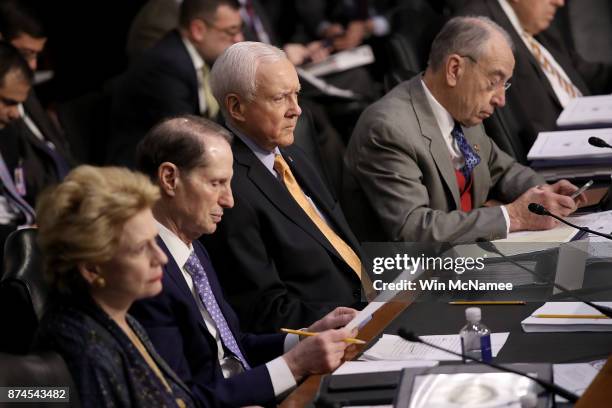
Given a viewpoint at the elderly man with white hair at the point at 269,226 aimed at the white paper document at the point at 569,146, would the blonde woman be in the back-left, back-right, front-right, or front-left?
back-right

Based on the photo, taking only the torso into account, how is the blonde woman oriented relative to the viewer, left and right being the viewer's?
facing to the right of the viewer

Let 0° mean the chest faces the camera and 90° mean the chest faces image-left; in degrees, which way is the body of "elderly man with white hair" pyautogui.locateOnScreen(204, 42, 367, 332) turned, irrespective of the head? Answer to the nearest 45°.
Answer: approximately 315°

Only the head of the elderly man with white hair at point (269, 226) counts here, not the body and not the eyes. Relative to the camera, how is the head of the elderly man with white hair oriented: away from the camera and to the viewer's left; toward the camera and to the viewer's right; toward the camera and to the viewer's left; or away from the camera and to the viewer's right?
toward the camera and to the viewer's right

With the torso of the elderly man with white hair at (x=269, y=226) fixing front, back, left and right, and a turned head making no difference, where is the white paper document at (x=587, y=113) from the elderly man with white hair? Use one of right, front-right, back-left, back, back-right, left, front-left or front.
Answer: left

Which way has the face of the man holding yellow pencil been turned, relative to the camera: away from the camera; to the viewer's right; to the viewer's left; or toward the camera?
to the viewer's right

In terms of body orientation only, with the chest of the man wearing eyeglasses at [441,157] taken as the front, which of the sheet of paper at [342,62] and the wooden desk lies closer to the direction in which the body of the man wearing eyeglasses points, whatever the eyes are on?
the wooden desk

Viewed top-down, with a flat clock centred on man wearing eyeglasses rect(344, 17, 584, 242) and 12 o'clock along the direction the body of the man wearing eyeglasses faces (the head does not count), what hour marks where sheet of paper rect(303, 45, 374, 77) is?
The sheet of paper is roughly at 7 o'clock from the man wearing eyeglasses.

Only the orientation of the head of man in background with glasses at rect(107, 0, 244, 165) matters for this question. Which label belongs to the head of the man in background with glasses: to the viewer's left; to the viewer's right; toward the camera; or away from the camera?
to the viewer's right

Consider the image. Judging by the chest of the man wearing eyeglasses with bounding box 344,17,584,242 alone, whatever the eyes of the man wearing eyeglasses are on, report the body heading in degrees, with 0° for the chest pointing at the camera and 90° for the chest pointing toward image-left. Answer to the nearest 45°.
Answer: approximately 315°

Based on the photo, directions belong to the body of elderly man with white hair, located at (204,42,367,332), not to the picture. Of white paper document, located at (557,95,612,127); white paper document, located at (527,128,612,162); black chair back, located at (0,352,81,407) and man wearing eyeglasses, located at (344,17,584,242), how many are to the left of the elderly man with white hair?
3

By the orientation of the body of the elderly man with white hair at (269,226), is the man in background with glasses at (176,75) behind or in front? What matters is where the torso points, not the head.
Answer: behind
